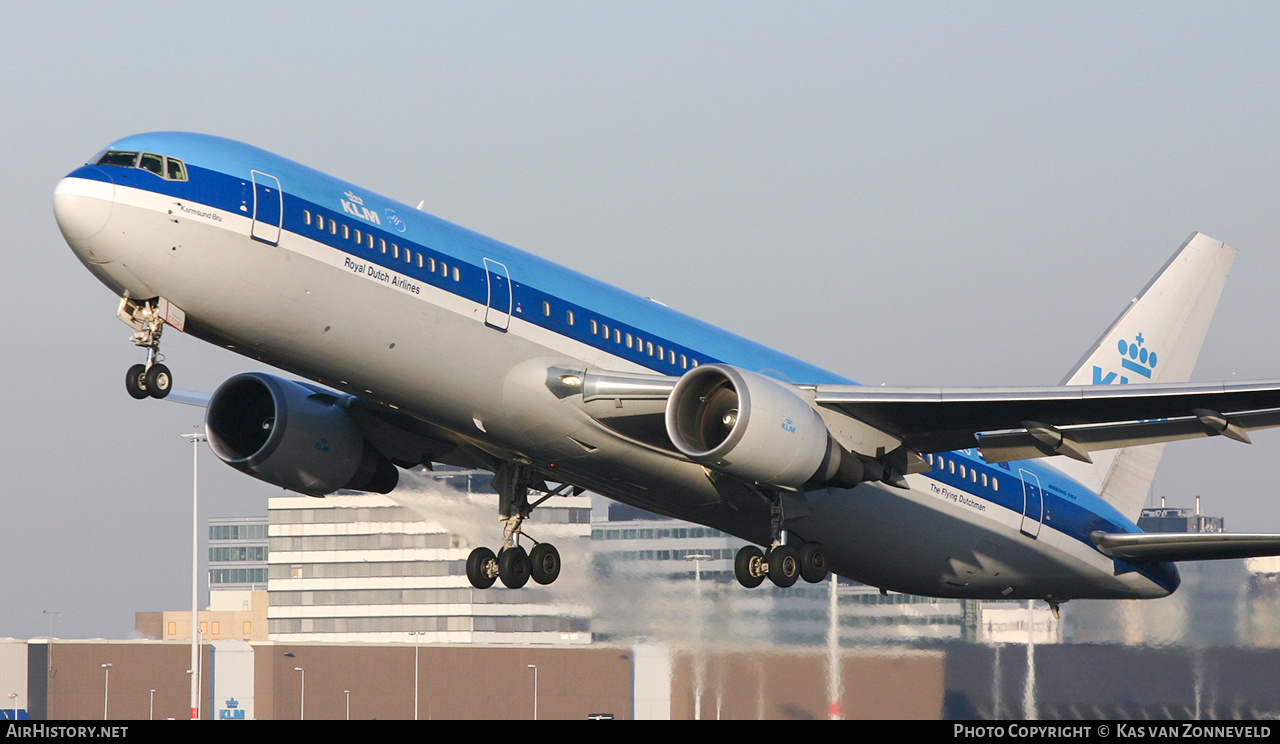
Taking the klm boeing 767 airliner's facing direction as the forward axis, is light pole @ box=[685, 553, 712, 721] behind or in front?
behind

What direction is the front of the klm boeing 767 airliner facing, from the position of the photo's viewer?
facing the viewer and to the left of the viewer
